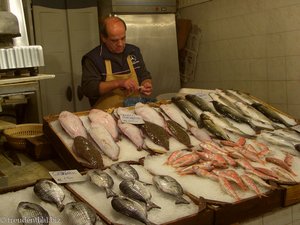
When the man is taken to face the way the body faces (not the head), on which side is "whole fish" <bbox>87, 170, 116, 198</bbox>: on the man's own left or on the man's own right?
on the man's own right

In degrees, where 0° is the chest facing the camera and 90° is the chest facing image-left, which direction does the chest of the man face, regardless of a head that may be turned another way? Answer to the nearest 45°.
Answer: approximately 315°

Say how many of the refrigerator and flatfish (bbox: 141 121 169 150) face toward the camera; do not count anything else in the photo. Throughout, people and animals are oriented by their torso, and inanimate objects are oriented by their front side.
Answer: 1

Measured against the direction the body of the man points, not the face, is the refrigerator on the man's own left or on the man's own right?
on the man's own left

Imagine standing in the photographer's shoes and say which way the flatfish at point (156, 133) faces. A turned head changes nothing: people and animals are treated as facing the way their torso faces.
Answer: facing away from the viewer and to the left of the viewer

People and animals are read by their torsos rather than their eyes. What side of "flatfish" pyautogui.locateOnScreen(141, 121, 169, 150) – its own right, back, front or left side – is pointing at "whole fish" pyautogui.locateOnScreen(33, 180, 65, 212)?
left

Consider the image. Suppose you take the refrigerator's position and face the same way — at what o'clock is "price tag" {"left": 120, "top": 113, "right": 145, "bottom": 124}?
The price tag is roughly at 12 o'clock from the refrigerator.

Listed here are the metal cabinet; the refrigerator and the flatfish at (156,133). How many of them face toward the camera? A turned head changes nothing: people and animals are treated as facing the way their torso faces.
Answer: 2

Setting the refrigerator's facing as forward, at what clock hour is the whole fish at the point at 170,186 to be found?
The whole fish is roughly at 12 o'clock from the refrigerator.

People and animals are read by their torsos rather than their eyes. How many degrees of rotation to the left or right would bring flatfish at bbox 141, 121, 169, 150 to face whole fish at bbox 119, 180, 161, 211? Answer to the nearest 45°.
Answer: approximately 135° to its left
